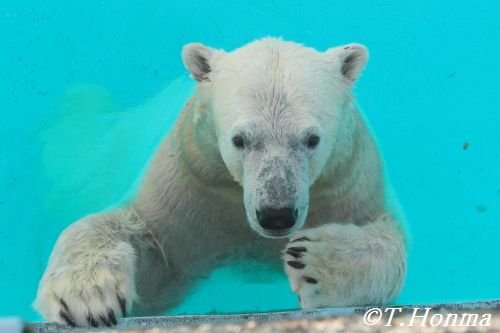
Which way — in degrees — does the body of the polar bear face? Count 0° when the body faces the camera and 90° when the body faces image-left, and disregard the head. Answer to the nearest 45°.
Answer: approximately 0°
